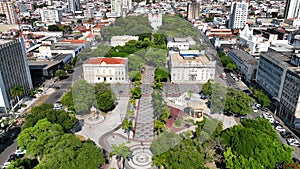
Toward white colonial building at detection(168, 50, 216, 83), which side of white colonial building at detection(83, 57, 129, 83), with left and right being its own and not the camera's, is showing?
left

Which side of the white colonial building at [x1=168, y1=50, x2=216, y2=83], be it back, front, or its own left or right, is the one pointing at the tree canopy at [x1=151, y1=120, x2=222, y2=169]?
front

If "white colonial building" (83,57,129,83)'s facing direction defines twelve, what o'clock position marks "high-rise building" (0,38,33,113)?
The high-rise building is roughly at 2 o'clock from the white colonial building.

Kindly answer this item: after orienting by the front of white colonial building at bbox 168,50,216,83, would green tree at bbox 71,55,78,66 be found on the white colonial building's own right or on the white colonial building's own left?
on the white colonial building's own right

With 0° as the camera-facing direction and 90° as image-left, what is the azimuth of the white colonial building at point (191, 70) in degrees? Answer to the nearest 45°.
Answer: approximately 0°

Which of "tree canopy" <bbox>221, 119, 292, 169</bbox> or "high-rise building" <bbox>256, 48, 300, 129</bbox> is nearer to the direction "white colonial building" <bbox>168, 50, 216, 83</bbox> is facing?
the tree canopy

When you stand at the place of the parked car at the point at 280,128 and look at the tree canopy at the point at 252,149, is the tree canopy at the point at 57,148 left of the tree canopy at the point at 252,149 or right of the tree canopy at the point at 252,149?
right

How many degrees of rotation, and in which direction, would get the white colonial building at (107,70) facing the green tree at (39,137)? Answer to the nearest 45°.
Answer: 0° — it already faces it

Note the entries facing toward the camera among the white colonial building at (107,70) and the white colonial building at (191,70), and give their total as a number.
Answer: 2

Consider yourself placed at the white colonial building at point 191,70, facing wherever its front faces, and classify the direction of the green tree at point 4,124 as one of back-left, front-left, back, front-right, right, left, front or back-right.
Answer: front-right

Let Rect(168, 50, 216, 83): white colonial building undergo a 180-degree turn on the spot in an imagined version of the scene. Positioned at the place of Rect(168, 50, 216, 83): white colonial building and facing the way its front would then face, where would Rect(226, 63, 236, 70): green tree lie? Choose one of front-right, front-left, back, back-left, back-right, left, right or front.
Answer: front-right

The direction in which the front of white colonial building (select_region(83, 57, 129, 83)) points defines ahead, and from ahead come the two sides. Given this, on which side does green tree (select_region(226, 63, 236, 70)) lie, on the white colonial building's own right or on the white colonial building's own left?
on the white colonial building's own left

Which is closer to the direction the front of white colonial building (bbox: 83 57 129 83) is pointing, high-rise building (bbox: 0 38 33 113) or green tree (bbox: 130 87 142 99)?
the green tree

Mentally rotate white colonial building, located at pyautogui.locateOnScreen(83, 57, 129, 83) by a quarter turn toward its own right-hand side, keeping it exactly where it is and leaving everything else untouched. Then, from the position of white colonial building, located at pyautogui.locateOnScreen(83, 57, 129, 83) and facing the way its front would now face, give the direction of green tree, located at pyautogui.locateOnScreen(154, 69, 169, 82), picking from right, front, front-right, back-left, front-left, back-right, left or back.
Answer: back
